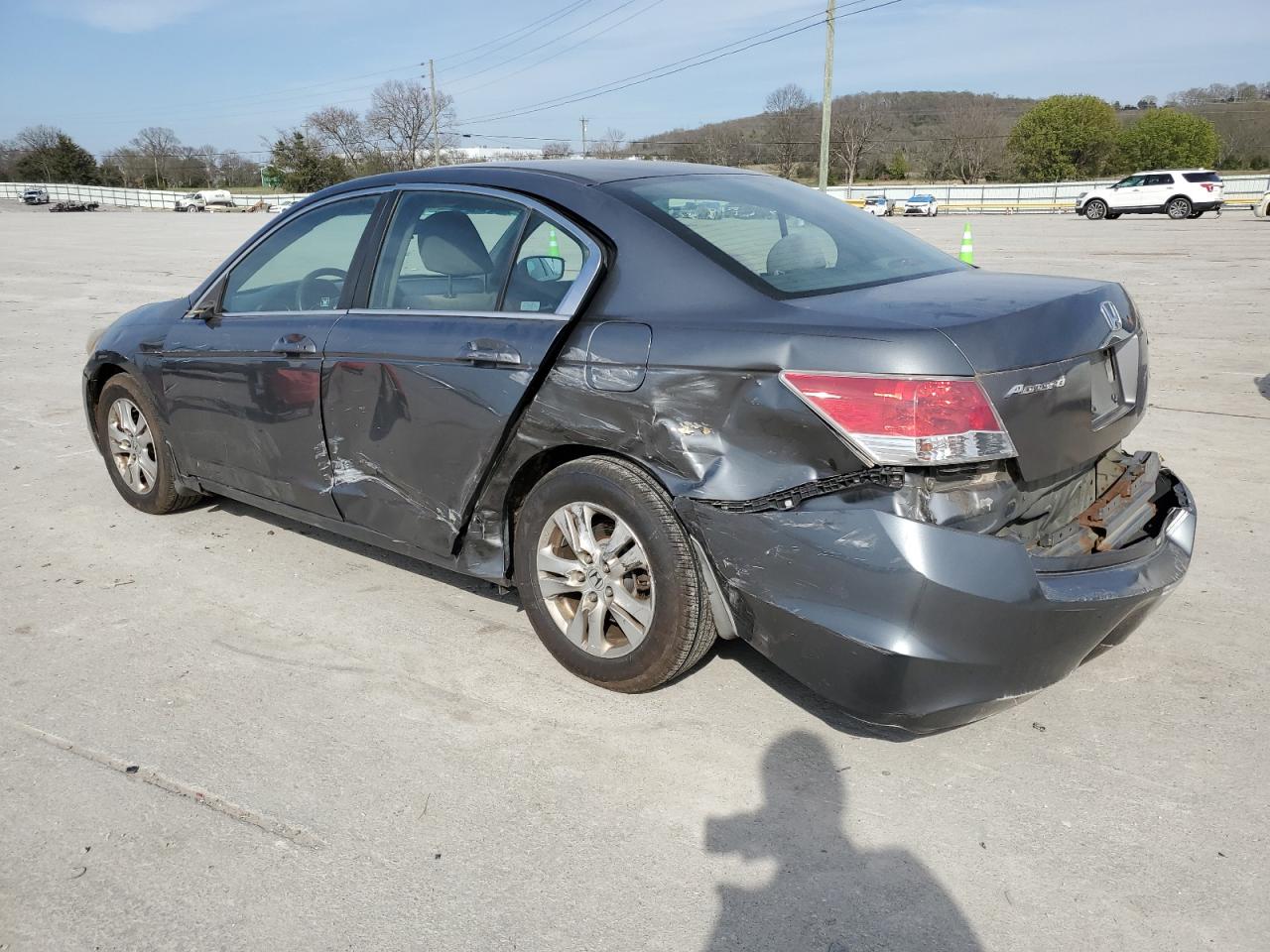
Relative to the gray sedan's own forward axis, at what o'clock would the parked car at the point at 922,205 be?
The parked car is roughly at 2 o'clock from the gray sedan.

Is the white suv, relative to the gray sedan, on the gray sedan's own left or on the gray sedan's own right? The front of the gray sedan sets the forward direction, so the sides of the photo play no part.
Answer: on the gray sedan's own right

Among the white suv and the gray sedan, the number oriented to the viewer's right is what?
0

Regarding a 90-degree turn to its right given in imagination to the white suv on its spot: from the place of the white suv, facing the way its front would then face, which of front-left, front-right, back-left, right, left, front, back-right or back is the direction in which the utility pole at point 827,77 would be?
left

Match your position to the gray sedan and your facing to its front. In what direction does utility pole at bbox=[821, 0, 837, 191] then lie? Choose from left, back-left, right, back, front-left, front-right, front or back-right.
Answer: front-right

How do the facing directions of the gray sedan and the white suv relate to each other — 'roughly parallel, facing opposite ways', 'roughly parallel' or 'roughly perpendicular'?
roughly parallel

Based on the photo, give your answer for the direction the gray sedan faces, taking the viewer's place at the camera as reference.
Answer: facing away from the viewer and to the left of the viewer

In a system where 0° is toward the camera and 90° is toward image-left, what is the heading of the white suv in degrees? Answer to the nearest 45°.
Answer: approximately 90°

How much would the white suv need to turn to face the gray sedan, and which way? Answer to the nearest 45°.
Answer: approximately 90° to its left
